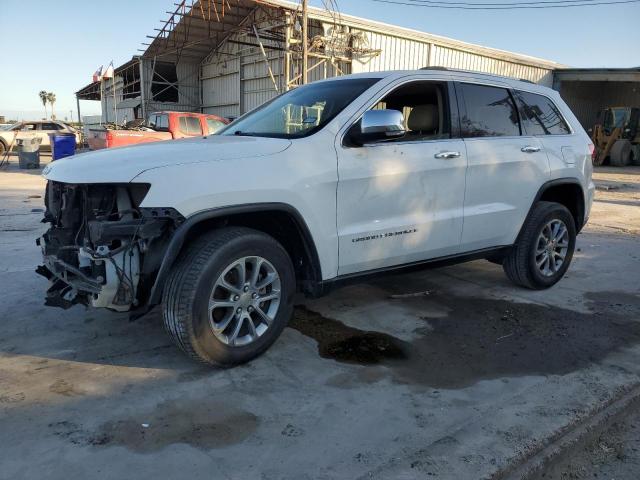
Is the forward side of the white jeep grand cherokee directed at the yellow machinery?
no

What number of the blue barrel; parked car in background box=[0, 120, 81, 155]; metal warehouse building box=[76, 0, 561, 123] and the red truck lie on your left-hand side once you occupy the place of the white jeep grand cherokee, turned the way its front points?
0

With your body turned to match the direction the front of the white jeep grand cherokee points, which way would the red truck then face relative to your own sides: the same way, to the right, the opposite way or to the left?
the opposite way

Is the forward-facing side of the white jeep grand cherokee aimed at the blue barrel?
no

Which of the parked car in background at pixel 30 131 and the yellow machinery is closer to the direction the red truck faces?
the yellow machinery

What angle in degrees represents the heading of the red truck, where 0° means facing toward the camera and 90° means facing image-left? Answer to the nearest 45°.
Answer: approximately 225°

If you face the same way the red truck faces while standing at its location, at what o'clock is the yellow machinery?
The yellow machinery is roughly at 1 o'clock from the red truck.

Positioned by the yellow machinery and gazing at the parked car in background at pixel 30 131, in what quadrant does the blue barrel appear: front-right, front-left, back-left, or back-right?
front-left

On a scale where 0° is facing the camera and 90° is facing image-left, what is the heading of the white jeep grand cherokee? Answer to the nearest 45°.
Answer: approximately 45°

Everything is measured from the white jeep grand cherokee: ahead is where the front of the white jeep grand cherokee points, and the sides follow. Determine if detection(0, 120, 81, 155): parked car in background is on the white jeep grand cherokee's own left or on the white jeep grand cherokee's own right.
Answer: on the white jeep grand cherokee's own right

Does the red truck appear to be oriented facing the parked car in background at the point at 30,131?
no

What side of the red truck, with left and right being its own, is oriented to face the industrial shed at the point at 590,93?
front

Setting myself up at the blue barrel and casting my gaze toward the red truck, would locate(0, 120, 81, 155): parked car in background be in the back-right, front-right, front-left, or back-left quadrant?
back-left

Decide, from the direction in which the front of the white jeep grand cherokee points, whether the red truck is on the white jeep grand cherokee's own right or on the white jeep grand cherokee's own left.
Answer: on the white jeep grand cherokee's own right
